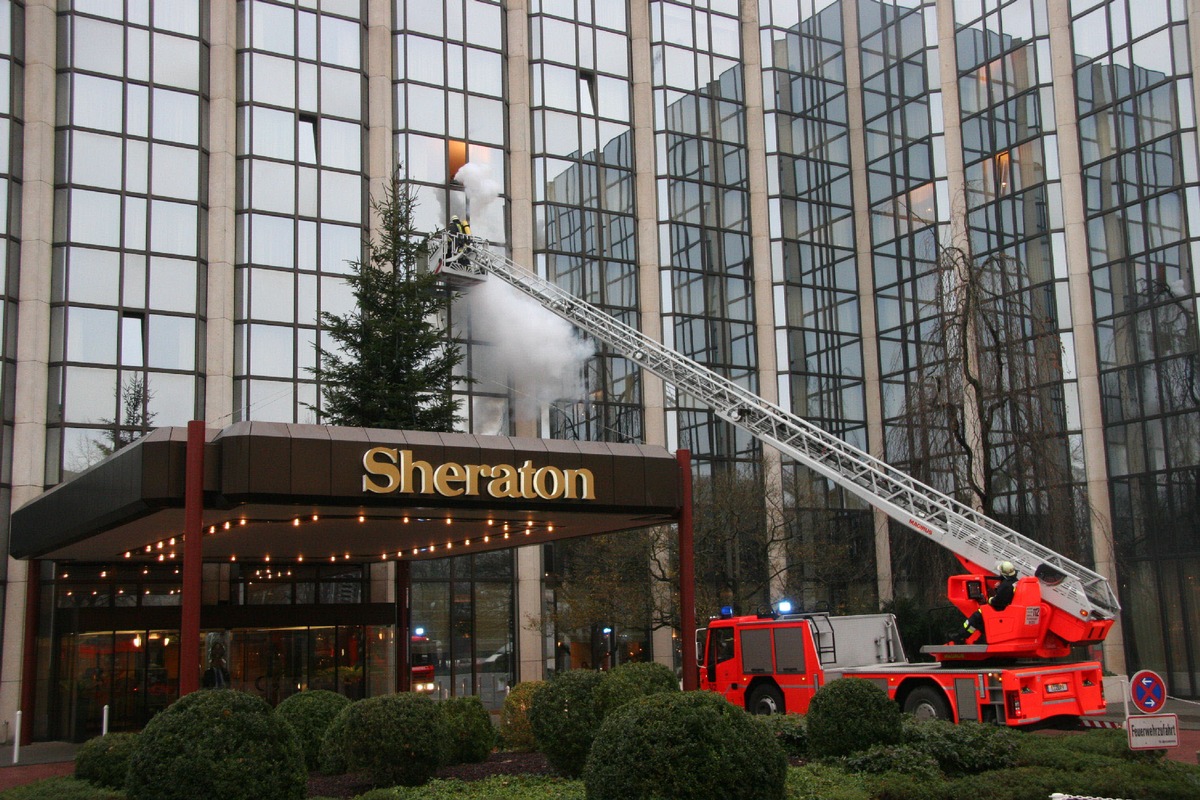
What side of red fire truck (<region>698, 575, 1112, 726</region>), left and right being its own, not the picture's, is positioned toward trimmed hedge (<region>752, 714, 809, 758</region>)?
left

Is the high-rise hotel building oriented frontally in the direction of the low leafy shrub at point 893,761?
yes

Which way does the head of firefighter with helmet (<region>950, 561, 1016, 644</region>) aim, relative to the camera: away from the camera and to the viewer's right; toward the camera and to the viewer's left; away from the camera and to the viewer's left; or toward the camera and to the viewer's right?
away from the camera and to the viewer's left

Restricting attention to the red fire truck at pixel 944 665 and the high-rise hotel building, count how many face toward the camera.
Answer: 1

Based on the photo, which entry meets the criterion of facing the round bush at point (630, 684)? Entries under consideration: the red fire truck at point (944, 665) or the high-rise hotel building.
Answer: the high-rise hotel building

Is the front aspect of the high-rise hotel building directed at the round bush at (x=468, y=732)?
yes

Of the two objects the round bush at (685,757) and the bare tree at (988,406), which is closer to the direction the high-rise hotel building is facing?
the round bush

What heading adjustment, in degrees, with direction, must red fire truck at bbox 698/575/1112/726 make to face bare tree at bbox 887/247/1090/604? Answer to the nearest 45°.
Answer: approximately 45° to its right

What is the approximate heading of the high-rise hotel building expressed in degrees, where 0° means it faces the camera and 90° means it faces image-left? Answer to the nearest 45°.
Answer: approximately 0°

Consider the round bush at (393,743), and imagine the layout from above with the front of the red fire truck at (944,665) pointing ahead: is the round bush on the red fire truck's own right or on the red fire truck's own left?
on the red fire truck's own left

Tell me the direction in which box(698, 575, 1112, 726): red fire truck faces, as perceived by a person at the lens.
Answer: facing away from the viewer and to the left of the viewer
